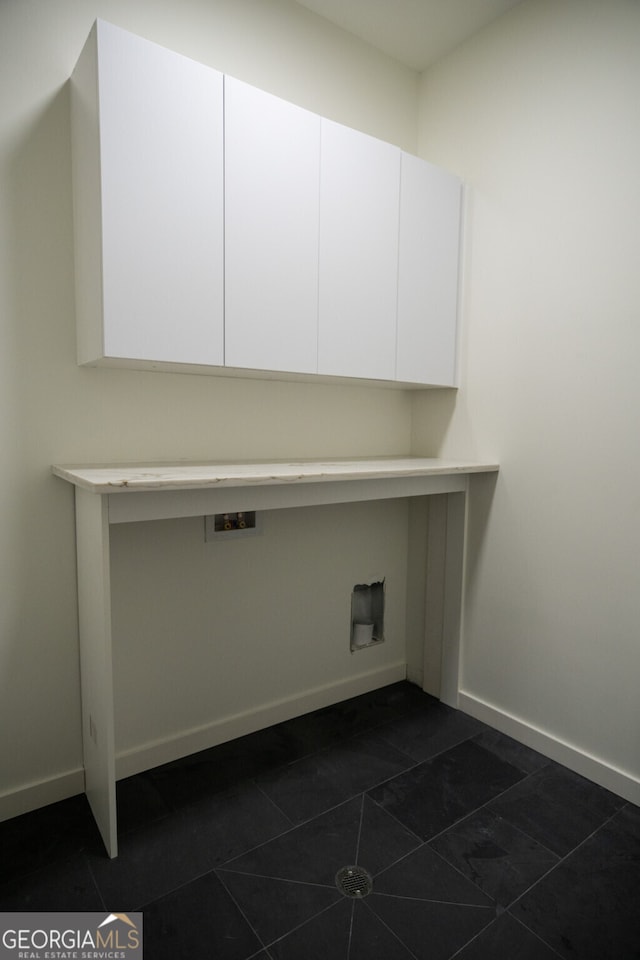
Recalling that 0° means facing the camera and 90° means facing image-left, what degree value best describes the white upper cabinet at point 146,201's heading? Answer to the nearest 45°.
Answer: approximately 315°

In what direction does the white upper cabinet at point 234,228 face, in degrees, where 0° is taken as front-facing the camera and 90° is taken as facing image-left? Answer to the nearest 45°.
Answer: approximately 315°
